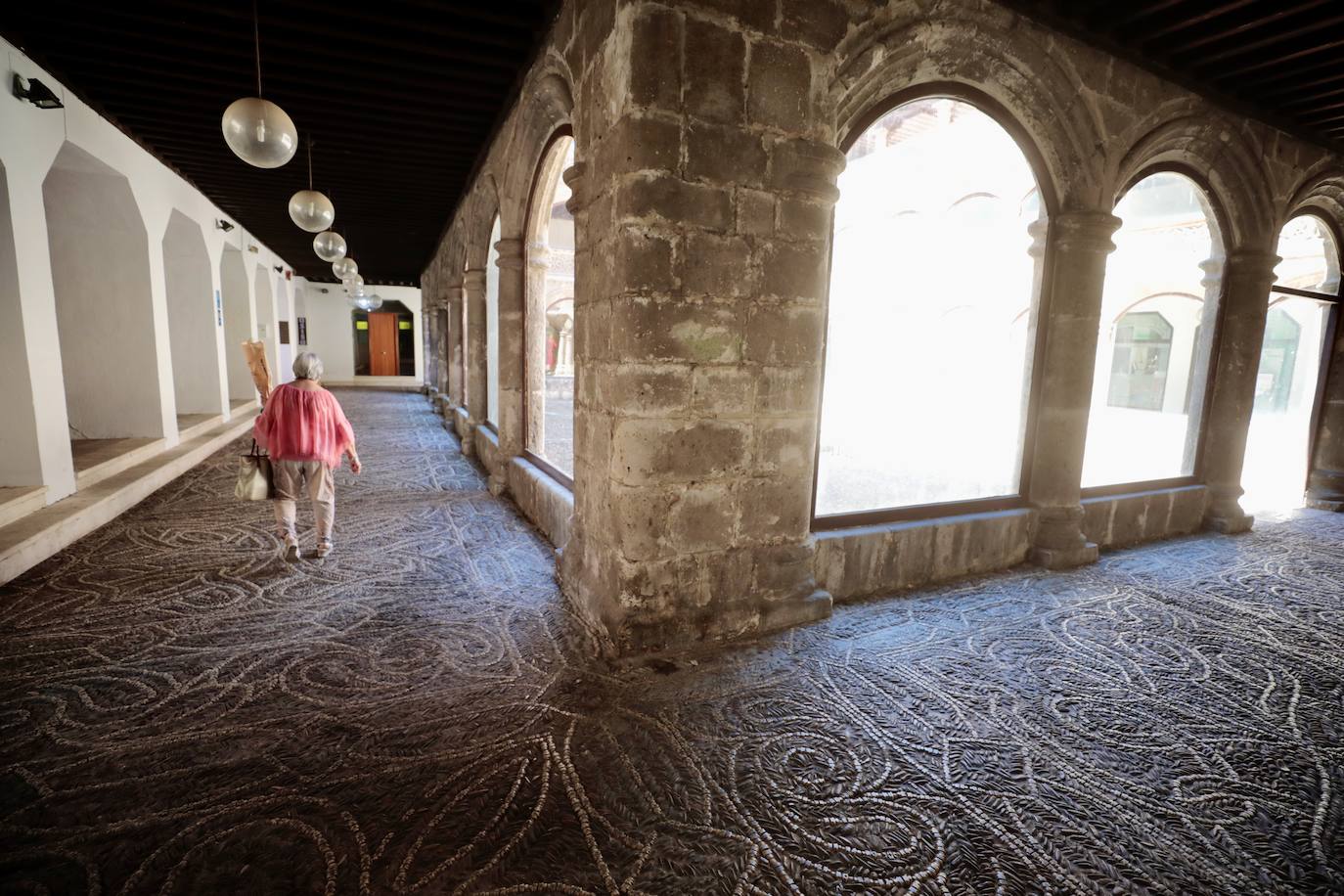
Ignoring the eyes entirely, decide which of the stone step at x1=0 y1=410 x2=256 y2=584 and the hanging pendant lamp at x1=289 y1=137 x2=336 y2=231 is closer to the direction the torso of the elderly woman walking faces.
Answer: the hanging pendant lamp

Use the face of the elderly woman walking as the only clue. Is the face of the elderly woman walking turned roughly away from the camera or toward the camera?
away from the camera

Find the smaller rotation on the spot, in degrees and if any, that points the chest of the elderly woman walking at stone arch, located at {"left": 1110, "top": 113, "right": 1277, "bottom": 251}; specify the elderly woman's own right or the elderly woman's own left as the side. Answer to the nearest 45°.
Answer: approximately 90° to the elderly woman's own right

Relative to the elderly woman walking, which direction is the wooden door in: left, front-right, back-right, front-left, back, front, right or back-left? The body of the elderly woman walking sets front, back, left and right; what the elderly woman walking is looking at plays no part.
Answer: front

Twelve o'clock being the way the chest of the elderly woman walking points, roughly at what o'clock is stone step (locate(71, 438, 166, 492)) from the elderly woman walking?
The stone step is roughly at 11 o'clock from the elderly woman walking.

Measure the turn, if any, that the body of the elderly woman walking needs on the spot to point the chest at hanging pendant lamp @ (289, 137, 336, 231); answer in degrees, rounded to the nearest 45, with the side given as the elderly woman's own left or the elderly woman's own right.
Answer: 0° — they already face it

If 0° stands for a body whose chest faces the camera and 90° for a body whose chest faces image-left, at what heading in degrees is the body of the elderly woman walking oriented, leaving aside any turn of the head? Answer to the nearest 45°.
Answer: approximately 180°

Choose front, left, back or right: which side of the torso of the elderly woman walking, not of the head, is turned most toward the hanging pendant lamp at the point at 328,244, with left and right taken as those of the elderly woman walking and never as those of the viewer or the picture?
front

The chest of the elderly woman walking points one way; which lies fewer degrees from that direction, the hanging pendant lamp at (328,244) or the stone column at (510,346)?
the hanging pendant lamp

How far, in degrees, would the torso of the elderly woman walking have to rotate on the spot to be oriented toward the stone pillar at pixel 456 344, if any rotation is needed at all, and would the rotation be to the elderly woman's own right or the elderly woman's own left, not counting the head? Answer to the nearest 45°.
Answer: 0° — they already face it

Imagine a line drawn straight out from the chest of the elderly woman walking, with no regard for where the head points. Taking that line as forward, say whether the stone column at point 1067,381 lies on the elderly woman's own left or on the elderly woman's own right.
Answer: on the elderly woman's own right
